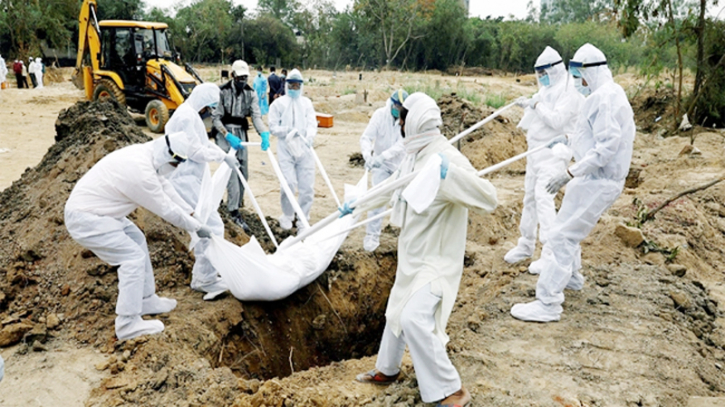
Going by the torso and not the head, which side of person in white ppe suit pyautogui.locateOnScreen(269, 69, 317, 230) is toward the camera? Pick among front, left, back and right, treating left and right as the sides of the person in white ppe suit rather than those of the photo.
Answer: front

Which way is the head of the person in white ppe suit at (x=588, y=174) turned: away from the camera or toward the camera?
toward the camera

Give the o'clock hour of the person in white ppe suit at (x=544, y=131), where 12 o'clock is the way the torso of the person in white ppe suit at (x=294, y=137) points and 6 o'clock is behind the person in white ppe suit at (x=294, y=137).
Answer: the person in white ppe suit at (x=544, y=131) is roughly at 10 o'clock from the person in white ppe suit at (x=294, y=137).

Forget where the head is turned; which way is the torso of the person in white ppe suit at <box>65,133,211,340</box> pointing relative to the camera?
to the viewer's right

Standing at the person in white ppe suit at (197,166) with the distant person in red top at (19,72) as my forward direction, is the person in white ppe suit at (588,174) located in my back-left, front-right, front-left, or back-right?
back-right

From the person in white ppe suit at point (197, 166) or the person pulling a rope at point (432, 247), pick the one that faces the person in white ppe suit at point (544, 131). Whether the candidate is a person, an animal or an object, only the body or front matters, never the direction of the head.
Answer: the person in white ppe suit at point (197, 166)

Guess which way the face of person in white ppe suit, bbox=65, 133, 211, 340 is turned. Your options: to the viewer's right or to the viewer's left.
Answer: to the viewer's right

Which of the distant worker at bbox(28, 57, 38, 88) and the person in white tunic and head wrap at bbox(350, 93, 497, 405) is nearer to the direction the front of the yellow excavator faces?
the person in white tunic and head wrap

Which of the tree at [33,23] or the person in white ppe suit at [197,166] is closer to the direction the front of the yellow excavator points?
the person in white ppe suit

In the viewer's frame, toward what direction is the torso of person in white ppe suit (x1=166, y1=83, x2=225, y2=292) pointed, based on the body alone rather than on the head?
to the viewer's right

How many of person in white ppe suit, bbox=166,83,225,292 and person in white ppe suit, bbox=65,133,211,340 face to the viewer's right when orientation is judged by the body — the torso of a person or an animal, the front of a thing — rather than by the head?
2

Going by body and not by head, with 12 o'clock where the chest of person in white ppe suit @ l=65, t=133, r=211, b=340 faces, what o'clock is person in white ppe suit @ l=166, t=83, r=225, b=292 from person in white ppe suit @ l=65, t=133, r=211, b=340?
person in white ppe suit @ l=166, t=83, r=225, b=292 is roughly at 10 o'clock from person in white ppe suit @ l=65, t=133, r=211, b=340.

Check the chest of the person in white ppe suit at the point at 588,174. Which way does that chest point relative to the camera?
to the viewer's left

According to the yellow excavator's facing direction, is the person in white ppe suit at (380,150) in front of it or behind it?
in front
